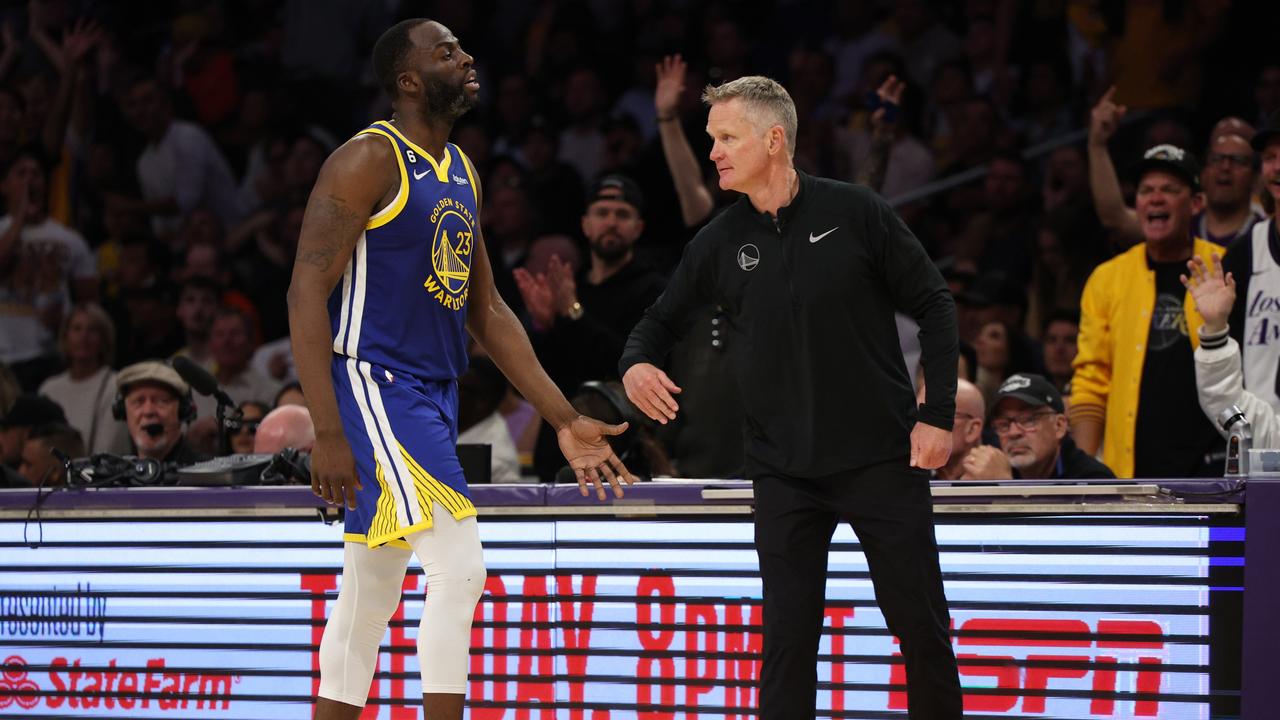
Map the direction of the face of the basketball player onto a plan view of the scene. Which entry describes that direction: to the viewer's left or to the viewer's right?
to the viewer's right

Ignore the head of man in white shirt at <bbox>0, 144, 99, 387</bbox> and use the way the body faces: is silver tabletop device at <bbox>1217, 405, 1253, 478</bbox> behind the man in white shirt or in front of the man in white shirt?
in front

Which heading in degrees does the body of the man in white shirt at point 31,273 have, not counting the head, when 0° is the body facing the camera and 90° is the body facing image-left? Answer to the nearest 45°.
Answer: approximately 0°

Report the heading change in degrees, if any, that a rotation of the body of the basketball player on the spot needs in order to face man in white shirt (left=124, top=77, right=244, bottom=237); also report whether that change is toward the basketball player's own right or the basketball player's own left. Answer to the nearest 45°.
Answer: approximately 135° to the basketball player's own left

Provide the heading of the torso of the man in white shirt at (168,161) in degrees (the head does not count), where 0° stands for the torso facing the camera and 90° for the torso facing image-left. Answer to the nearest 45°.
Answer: approximately 45°

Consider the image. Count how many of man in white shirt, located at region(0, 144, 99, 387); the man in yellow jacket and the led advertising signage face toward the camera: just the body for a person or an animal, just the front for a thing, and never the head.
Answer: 3

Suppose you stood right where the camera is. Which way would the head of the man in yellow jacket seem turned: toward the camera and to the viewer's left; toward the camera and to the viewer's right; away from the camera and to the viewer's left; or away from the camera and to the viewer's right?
toward the camera and to the viewer's left

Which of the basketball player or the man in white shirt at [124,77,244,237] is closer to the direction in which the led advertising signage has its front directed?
the basketball player

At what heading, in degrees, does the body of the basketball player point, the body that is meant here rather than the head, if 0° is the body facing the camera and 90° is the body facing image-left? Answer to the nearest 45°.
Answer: approximately 315°

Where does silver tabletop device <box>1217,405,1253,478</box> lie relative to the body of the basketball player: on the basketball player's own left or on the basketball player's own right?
on the basketball player's own left
